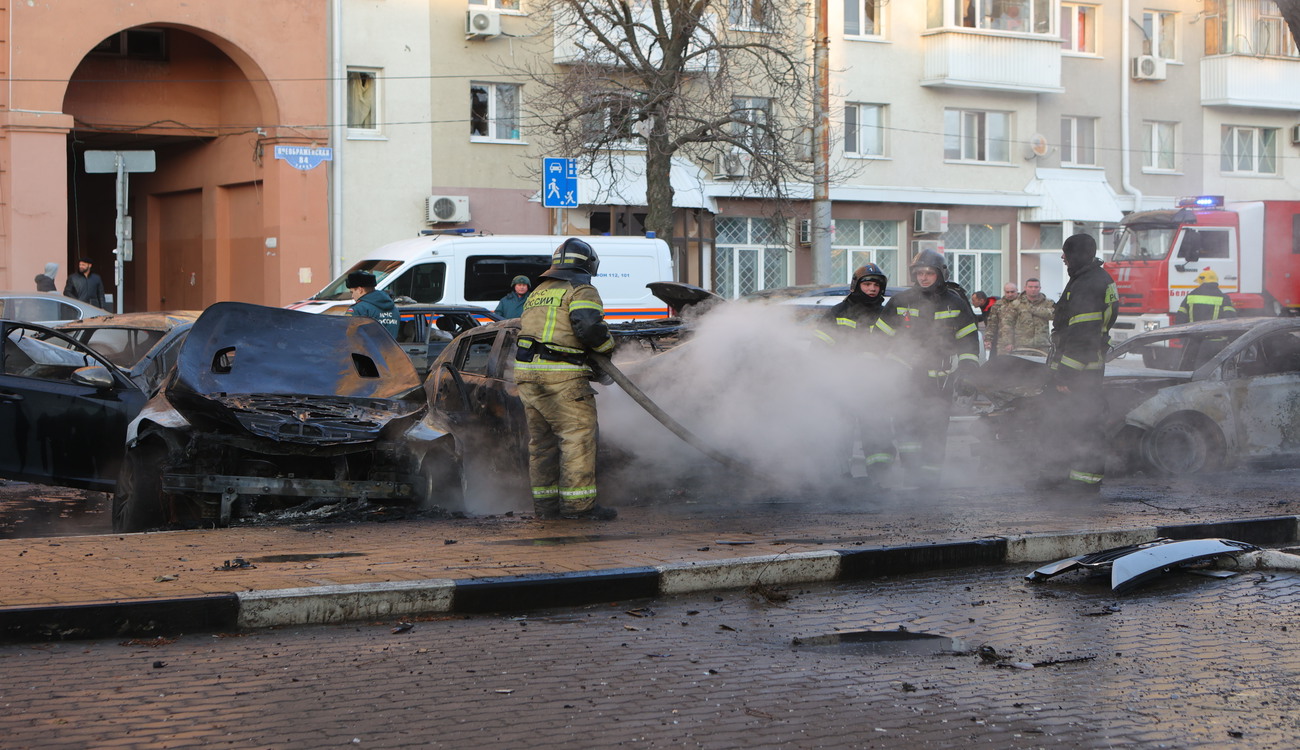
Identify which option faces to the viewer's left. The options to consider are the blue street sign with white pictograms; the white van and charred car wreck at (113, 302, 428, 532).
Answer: the white van

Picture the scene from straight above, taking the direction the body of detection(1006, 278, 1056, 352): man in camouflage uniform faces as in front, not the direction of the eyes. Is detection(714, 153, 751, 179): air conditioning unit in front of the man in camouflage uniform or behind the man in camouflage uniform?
behind

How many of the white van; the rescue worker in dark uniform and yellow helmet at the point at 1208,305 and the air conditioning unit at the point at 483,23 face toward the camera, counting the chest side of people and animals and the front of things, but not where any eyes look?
1

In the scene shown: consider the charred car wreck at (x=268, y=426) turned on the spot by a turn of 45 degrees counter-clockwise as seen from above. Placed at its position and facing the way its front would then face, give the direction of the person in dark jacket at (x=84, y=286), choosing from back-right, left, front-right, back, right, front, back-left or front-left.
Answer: back-left

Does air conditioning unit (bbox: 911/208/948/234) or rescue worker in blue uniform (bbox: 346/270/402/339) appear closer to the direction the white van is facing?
the rescue worker in blue uniform

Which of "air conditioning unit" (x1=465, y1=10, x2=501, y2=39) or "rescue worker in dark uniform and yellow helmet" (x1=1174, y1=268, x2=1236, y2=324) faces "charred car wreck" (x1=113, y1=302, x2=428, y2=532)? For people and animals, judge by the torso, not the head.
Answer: the air conditioning unit

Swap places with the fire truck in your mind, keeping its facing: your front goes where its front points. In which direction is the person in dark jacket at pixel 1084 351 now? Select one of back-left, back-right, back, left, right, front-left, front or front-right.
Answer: front-left

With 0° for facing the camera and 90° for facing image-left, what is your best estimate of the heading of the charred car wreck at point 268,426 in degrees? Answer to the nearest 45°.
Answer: approximately 0°

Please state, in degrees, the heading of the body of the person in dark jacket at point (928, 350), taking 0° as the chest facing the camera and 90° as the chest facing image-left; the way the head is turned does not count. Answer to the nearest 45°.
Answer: approximately 0°

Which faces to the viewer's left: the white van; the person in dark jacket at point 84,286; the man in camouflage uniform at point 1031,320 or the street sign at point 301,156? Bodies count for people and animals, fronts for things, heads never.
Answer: the white van

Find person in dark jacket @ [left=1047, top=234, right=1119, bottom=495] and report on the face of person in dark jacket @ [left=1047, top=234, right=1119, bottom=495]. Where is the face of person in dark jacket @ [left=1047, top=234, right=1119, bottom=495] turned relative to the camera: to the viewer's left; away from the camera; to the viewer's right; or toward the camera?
to the viewer's left

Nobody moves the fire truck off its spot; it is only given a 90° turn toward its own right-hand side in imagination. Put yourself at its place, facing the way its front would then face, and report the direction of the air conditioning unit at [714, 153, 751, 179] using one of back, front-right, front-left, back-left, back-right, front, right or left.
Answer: front-left

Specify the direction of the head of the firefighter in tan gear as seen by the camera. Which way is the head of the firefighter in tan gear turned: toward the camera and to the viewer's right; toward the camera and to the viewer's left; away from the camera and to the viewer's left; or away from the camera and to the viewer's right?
away from the camera and to the viewer's right
